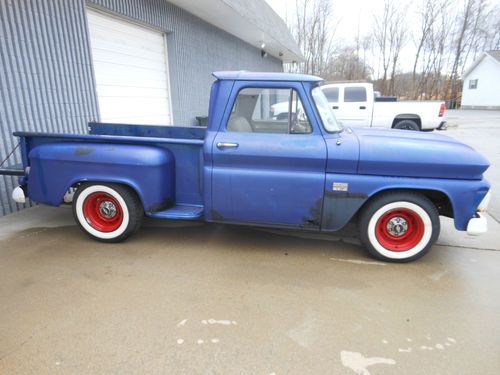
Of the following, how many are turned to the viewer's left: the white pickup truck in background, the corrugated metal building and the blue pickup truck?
1

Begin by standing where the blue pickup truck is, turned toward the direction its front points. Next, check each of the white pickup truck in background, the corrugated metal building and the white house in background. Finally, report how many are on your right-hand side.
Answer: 0

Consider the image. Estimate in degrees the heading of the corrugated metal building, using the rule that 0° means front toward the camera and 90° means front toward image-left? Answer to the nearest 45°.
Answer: approximately 315°

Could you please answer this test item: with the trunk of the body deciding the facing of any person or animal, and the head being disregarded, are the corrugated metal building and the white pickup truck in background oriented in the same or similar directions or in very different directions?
very different directions

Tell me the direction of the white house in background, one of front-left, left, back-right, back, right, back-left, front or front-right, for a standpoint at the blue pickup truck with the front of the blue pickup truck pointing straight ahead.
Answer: front-left

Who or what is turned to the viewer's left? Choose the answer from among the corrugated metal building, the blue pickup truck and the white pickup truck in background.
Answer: the white pickup truck in background

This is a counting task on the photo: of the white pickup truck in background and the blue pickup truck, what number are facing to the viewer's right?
1

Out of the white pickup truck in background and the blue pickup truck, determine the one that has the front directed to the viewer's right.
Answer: the blue pickup truck

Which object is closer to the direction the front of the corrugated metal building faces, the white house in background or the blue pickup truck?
the blue pickup truck

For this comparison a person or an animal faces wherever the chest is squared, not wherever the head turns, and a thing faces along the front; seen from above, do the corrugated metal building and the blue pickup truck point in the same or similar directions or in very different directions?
same or similar directions

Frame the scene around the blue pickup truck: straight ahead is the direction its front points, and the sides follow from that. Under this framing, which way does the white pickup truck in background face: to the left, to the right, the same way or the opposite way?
the opposite way

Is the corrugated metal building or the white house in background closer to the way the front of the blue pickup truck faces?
the white house in background

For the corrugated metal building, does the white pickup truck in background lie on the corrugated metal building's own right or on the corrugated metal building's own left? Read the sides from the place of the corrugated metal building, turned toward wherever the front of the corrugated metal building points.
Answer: on the corrugated metal building's own left

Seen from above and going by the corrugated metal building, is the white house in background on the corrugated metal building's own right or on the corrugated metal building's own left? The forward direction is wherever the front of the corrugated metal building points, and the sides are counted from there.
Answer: on the corrugated metal building's own left

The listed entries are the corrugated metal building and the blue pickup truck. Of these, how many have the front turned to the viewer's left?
0

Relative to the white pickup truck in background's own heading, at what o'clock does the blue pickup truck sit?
The blue pickup truck is roughly at 9 o'clock from the white pickup truck in background.

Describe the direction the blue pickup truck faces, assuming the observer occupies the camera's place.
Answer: facing to the right of the viewer

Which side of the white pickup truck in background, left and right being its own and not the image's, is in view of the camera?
left
